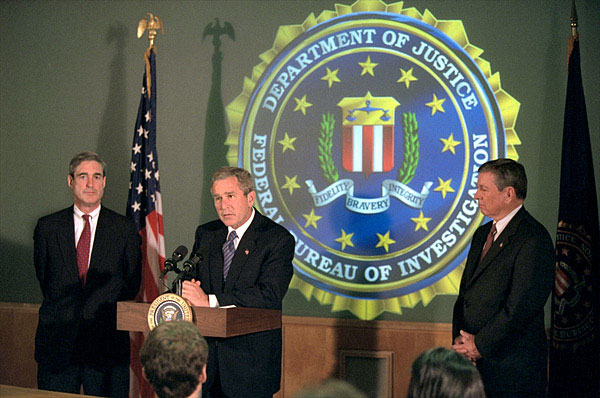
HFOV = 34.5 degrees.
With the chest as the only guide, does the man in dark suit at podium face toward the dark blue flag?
no

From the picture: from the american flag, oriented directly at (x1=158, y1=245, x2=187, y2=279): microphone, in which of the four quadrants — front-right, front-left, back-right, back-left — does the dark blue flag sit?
front-left

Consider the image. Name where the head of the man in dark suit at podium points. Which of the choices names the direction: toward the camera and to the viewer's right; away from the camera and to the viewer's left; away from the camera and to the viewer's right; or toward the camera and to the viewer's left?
toward the camera and to the viewer's left

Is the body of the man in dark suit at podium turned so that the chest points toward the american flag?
no

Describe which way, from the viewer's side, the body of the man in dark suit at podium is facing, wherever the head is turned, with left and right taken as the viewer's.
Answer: facing the viewer and to the left of the viewer
